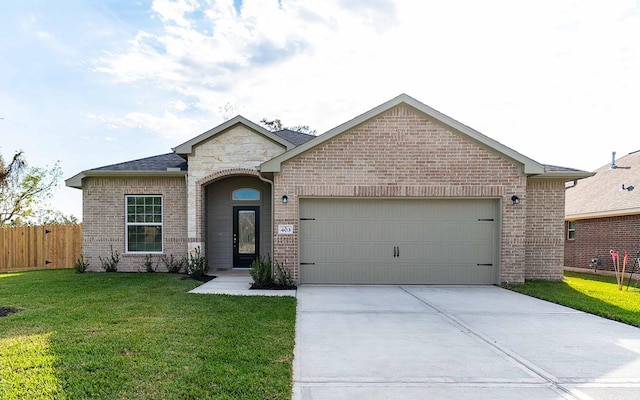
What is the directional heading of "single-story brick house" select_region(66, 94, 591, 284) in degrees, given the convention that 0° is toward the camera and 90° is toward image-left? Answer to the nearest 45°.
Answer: approximately 0°

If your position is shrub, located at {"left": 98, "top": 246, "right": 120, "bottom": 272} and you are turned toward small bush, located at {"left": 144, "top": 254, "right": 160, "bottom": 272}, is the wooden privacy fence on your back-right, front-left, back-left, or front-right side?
back-left
